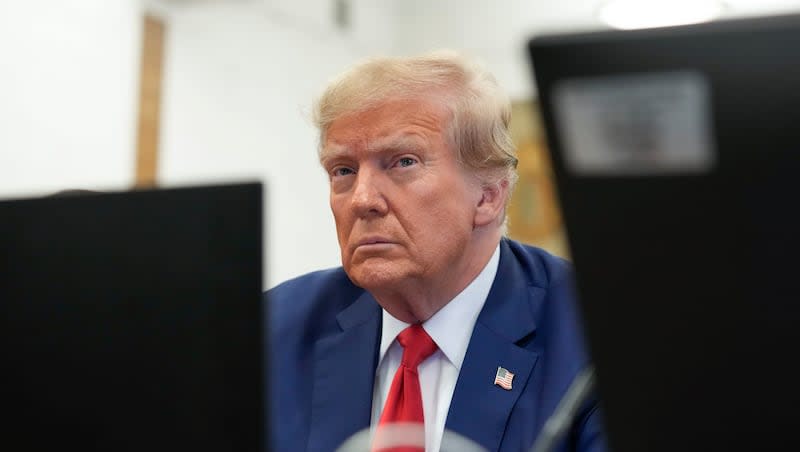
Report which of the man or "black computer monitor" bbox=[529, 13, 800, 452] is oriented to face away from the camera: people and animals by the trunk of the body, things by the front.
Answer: the black computer monitor

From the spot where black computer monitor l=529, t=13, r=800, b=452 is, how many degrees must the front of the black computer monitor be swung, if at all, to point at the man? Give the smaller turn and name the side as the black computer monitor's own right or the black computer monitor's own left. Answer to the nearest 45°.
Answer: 0° — it already faces them

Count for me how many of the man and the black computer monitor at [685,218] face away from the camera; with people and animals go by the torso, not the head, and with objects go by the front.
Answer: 1

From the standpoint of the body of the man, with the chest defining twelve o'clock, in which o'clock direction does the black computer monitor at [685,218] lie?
The black computer monitor is roughly at 10 o'clock from the man.

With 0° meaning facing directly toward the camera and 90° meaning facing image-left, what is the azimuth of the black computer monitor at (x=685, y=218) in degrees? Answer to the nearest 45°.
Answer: approximately 180°
